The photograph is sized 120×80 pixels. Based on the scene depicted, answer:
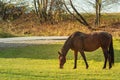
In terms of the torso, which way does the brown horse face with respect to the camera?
to the viewer's left
